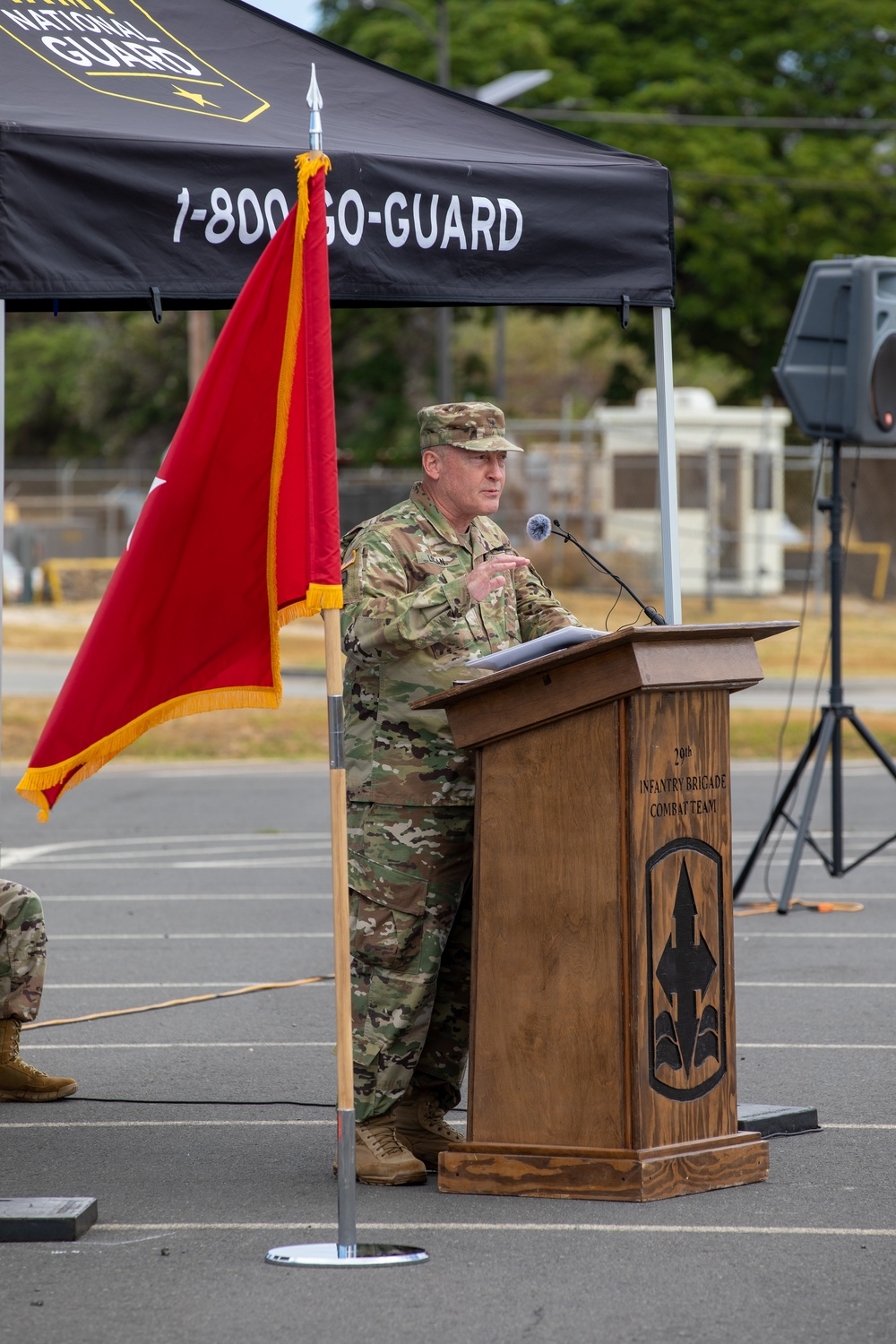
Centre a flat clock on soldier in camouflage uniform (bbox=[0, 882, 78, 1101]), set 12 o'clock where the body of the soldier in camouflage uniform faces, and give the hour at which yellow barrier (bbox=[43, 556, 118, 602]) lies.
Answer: The yellow barrier is roughly at 9 o'clock from the soldier in camouflage uniform.

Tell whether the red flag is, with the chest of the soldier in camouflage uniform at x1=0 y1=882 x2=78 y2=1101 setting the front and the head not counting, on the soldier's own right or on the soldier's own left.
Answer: on the soldier's own right

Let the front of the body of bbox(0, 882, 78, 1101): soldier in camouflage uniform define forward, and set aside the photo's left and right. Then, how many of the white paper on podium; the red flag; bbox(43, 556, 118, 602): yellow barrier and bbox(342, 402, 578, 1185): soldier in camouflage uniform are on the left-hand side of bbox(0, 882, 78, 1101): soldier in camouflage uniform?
1

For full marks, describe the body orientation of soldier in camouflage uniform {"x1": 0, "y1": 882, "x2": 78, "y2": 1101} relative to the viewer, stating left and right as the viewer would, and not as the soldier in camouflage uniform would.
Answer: facing to the right of the viewer

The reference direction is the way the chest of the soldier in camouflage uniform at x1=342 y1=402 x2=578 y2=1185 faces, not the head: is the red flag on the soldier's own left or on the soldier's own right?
on the soldier's own right

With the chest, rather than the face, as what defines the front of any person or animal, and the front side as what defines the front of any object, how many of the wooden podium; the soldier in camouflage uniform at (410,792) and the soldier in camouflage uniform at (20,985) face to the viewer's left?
0

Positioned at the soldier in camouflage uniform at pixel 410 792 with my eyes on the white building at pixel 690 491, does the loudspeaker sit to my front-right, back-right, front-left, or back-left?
front-right

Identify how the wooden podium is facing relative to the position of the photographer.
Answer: facing the viewer and to the right of the viewer

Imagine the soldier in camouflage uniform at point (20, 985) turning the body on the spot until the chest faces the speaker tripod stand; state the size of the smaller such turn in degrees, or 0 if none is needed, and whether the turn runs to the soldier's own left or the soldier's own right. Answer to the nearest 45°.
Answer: approximately 45° to the soldier's own left

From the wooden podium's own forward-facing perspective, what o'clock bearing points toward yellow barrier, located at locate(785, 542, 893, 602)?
The yellow barrier is roughly at 8 o'clock from the wooden podium.

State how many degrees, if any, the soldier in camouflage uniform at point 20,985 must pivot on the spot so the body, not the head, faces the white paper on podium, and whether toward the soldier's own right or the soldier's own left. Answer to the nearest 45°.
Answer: approximately 45° to the soldier's own right
